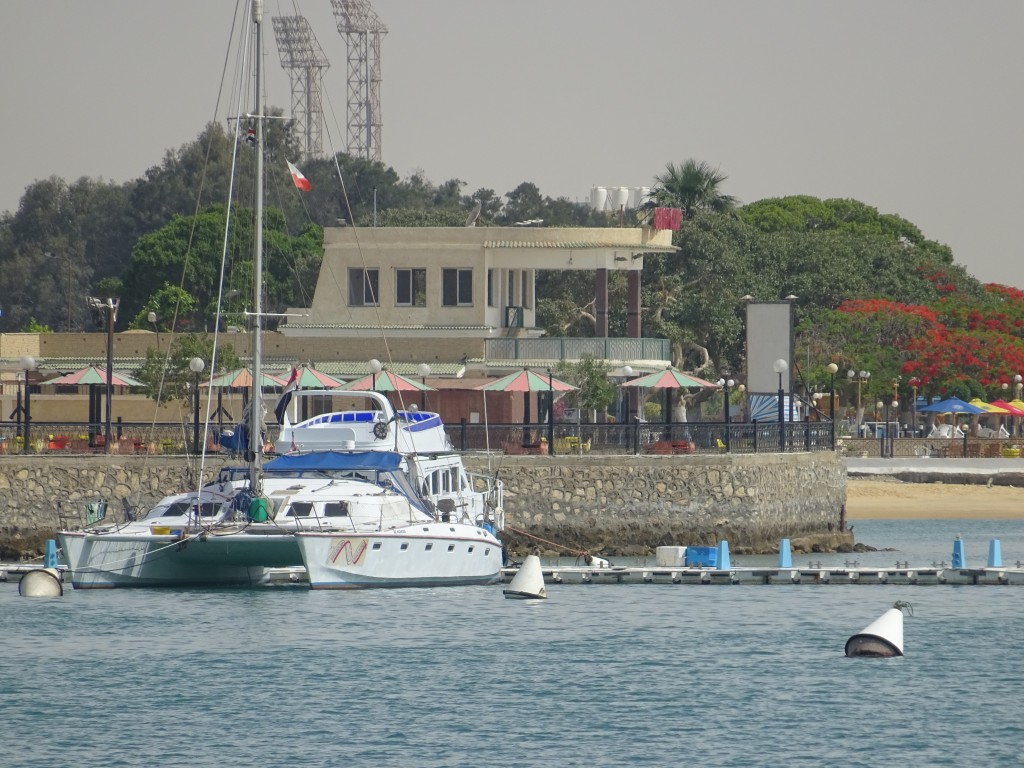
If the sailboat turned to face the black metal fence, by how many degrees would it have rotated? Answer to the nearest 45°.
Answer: approximately 180°

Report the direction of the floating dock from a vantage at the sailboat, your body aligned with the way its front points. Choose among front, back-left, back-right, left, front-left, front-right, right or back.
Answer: back-left

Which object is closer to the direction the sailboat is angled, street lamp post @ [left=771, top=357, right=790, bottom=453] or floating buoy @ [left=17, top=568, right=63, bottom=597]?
the floating buoy

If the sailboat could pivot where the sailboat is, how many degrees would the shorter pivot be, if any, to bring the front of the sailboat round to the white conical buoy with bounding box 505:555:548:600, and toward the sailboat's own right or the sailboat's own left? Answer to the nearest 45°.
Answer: approximately 135° to the sailboat's own left

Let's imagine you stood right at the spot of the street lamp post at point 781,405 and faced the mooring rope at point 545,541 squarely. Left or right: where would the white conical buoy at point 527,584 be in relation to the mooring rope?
left

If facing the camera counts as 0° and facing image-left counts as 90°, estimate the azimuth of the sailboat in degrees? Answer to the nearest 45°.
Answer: approximately 45°

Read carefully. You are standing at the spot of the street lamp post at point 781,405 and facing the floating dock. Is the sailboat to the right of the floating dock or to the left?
right

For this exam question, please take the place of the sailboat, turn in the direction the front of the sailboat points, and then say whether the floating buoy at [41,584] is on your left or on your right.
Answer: on your right

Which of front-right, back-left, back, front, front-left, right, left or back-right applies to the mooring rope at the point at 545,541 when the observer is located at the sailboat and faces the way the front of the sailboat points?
back

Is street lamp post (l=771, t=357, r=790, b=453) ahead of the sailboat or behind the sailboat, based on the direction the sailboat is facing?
behind

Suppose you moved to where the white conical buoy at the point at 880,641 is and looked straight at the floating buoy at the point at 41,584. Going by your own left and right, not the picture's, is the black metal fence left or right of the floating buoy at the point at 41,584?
right

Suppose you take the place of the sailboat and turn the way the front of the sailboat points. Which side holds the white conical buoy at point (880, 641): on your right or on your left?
on your left
